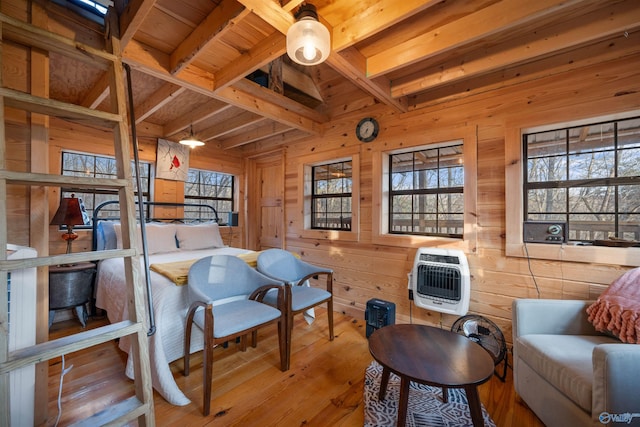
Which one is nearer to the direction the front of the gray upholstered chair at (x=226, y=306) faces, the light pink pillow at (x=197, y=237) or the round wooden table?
the round wooden table

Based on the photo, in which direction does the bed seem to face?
toward the camera

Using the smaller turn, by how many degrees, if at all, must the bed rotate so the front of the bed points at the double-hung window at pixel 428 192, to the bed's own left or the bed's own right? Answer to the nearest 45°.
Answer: approximately 90° to the bed's own left

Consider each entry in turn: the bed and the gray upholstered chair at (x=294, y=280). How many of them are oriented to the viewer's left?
0

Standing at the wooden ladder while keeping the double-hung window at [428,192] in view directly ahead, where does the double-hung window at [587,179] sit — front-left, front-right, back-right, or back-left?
front-right

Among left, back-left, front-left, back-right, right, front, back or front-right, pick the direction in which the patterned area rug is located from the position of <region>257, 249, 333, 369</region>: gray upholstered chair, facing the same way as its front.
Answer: front

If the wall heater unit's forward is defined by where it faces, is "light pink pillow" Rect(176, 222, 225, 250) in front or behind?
in front

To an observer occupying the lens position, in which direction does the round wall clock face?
facing the viewer and to the left of the viewer

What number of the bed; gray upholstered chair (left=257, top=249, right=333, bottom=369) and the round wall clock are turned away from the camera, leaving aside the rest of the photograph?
0

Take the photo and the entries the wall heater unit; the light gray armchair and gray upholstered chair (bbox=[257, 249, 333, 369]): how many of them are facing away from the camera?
0

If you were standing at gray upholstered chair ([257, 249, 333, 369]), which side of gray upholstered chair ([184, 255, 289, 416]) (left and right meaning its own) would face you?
left

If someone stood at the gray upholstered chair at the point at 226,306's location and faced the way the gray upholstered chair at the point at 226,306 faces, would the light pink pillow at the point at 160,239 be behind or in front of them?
behind

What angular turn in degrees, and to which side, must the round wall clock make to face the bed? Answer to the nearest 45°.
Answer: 0° — it already faces it

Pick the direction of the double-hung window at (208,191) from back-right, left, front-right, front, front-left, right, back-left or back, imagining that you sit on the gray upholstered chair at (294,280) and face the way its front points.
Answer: back

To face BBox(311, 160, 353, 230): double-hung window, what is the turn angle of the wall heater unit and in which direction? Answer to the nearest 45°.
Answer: approximately 90° to its right
